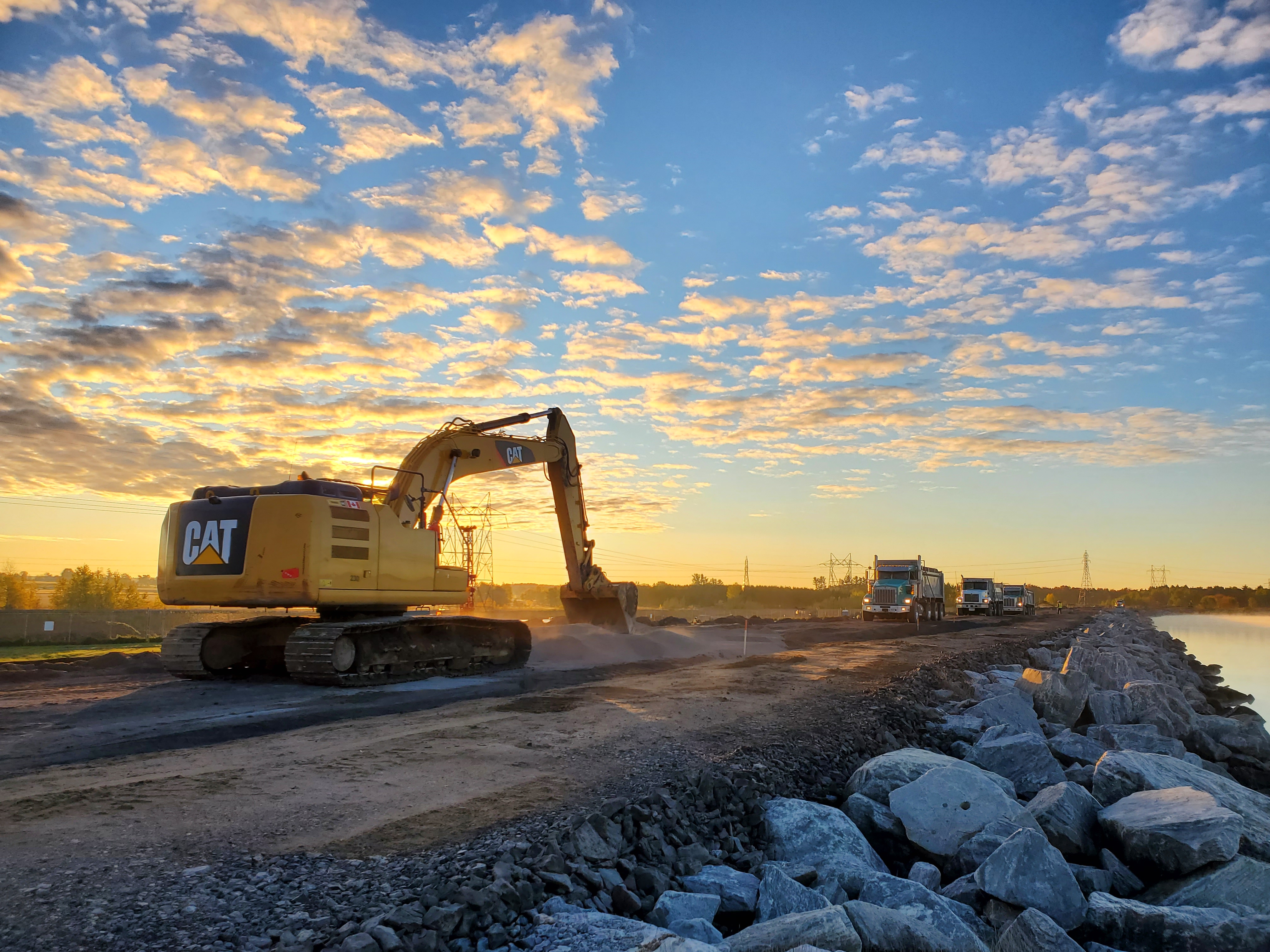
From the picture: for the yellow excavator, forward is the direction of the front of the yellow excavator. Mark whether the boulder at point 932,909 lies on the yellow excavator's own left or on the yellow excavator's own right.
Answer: on the yellow excavator's own right

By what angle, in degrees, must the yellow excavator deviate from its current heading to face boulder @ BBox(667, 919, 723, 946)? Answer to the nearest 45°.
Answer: approximately 135° to its right

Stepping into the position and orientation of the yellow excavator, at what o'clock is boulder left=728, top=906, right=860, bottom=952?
The boulder is roughly at 4 o'clock from the yellow excavator.

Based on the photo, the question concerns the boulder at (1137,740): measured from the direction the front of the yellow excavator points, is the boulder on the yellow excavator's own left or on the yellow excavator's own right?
on the yellow excavator's own right

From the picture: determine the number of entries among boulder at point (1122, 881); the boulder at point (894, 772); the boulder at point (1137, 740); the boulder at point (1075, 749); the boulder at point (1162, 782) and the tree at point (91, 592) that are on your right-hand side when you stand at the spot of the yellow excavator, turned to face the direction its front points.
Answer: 5

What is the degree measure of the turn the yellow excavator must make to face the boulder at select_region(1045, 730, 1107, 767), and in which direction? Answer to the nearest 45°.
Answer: approximately 90° to its right

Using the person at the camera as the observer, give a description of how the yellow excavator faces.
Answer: facing away from the viewer and to the right of the viewer

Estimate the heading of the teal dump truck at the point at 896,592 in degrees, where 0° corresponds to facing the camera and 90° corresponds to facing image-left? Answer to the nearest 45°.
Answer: approximately 45°

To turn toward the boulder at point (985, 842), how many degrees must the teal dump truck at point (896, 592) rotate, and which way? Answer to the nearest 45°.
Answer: approximately 45° to its left

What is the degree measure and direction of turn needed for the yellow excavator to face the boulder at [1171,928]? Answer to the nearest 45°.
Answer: approximately 90° to its right

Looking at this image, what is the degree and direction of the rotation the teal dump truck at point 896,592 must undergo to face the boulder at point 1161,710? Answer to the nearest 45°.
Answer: approximately 45° to its left
